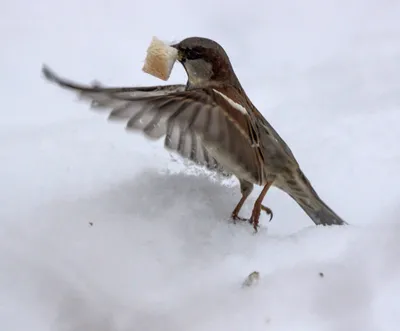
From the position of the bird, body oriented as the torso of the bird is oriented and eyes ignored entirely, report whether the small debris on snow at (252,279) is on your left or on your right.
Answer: on your left

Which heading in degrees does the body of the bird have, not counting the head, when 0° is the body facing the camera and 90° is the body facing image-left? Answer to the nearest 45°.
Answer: approximately 90°
